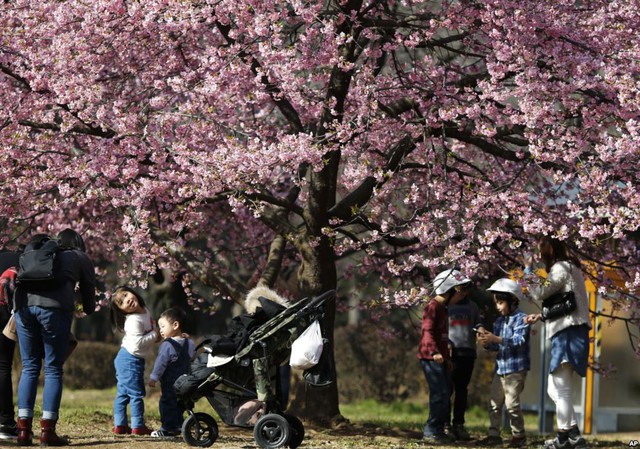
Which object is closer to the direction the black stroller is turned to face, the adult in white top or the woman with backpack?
the woman with backpack

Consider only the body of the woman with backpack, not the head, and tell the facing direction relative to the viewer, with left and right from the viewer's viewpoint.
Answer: facing away from the viewer and to the right of the viewer

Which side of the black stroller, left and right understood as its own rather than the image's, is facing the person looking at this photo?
left

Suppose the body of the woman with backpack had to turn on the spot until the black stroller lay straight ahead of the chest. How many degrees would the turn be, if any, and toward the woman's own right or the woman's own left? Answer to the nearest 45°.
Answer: approximately 45° to the woman's own right

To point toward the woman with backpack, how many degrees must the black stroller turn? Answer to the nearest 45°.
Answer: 0° — it already faces them

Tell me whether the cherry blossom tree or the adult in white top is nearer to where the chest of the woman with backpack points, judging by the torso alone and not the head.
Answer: the cherry blossom tree

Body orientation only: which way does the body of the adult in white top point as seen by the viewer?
to the viewer's left

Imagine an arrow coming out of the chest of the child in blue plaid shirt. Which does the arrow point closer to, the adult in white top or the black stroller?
the black stroller

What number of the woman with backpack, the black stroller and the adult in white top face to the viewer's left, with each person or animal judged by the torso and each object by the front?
2
